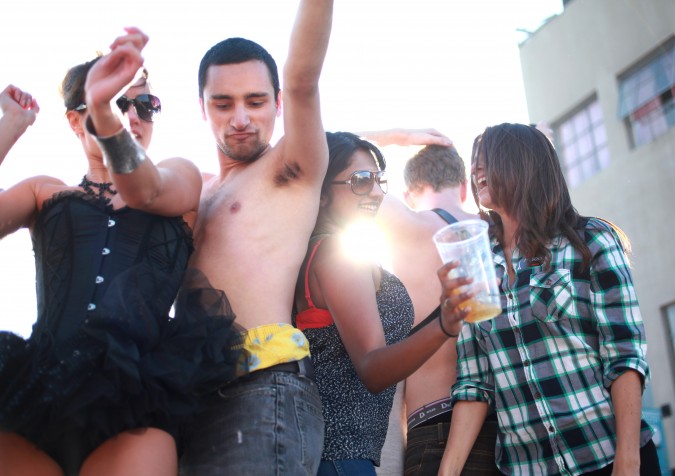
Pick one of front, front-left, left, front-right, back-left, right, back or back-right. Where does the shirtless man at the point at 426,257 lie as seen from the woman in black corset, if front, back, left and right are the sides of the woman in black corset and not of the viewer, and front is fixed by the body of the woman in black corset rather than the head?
back-left

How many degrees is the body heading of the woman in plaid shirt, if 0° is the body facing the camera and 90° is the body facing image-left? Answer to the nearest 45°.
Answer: approximately 45°

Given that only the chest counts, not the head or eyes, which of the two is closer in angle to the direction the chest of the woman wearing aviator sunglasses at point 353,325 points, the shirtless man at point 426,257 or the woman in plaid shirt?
the woman in plaid shirt

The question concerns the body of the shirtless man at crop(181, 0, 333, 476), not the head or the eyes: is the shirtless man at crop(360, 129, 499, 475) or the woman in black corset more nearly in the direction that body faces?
the woman in black corset

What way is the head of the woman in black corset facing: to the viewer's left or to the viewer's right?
to the viewer's right

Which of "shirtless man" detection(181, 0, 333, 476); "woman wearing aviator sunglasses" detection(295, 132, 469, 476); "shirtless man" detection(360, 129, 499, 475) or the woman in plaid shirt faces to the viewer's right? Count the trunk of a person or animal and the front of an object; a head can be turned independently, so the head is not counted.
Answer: the woman wearing aviator sunglasses

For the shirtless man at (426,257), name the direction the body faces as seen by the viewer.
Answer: away from the camera

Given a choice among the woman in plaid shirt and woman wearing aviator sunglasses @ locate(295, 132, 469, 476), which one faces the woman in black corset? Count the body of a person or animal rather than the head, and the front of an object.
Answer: the woman in plaid shirt
